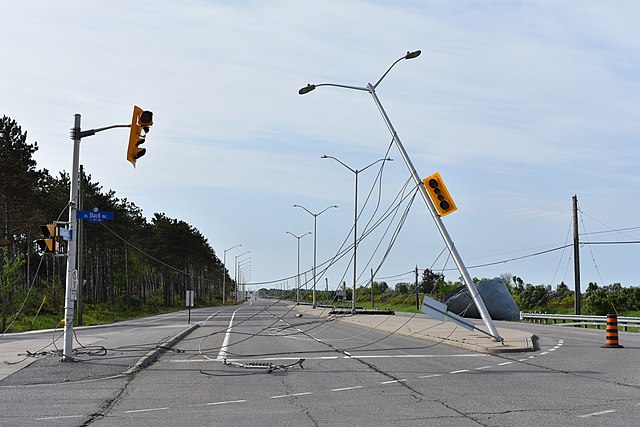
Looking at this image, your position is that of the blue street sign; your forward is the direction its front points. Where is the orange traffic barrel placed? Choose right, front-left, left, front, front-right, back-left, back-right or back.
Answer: left

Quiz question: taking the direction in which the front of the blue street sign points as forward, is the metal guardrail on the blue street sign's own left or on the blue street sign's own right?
on the blue street sign's own left

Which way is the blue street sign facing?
toward the camera

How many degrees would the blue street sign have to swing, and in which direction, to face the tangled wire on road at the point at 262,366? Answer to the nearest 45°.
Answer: approximately 45° to its left

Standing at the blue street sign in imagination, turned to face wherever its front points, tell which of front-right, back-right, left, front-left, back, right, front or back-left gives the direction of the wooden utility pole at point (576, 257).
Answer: back-left

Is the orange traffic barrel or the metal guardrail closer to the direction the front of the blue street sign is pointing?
the orange traffic barrel

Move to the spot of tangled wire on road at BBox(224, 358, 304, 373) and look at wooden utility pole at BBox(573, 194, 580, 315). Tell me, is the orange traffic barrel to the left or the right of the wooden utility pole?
right

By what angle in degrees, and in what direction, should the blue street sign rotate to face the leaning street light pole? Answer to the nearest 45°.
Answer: approximately 90° to its left
